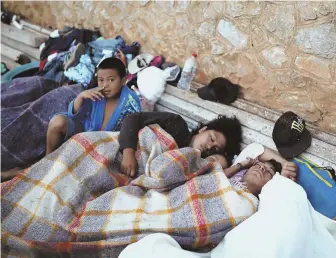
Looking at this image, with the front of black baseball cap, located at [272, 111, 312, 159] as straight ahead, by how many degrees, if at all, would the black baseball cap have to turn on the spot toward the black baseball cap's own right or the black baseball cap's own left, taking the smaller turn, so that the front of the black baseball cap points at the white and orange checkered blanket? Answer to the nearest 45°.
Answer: approximately 90° to the black baseball cap's own right

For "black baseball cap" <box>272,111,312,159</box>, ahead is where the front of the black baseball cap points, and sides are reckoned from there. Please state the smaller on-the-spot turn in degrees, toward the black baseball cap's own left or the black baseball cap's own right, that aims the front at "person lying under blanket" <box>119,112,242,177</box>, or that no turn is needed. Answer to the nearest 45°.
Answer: approximately 135° to the black baseball cap's own right

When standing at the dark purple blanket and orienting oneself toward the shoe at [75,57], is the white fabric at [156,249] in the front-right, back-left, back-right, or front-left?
back-right

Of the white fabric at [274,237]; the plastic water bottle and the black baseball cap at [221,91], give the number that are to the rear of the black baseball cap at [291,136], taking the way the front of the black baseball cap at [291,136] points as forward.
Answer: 2

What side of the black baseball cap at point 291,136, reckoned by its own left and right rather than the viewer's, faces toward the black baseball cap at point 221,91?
back

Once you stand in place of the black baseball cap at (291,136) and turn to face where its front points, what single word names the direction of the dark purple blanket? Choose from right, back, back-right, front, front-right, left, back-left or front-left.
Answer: back-right

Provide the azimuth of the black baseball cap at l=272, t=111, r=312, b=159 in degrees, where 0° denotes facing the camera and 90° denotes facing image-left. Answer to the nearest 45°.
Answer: approximately 315°

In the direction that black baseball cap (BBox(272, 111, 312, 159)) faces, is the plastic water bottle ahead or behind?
behind

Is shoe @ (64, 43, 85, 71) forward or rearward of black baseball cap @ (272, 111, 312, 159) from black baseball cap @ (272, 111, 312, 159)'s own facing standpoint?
rearward

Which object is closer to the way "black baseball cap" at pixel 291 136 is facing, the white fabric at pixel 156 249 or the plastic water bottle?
the white fabric
